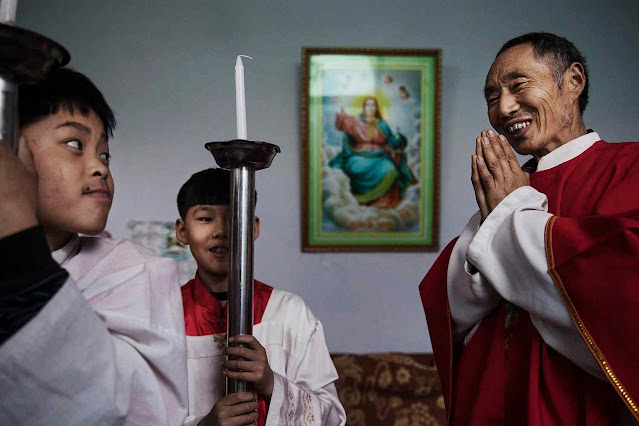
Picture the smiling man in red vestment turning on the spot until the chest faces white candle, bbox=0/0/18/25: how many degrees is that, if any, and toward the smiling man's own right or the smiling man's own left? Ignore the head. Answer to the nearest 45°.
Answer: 0° — they already face it

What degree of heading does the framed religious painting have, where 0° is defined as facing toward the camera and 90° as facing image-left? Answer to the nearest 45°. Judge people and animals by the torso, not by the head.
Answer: approximately 0°

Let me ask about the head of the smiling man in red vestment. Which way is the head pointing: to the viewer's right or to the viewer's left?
to the viewer's left

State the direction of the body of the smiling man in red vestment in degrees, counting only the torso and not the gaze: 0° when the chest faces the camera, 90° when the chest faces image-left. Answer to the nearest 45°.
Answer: approximately 45°

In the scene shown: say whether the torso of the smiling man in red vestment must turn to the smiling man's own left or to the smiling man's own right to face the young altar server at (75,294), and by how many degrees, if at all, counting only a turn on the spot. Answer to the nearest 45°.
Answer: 0° — they already face them

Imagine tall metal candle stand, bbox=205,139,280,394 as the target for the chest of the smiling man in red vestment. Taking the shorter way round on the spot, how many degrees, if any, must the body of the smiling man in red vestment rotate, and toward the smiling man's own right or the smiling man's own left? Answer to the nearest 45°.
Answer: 0° — they already face it
